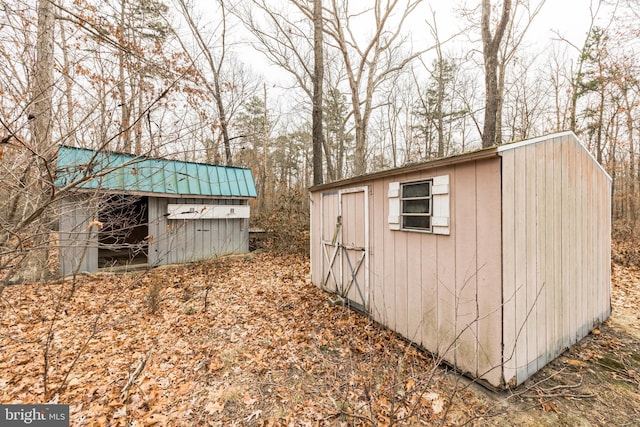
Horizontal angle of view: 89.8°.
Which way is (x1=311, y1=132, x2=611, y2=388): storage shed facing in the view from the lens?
facing the viewer and to the left of the viewer

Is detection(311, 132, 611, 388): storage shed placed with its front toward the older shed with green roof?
no
